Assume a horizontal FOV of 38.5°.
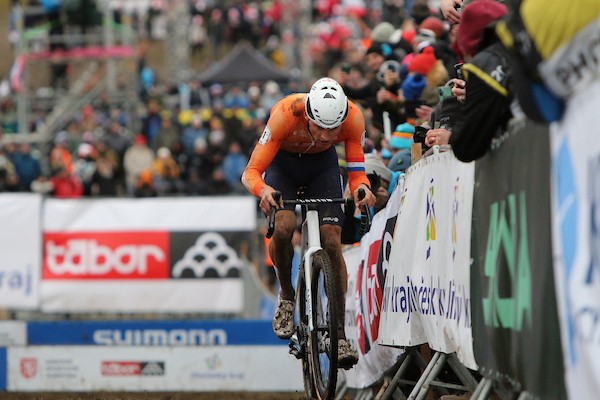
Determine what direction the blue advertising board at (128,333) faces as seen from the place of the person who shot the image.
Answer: facing the viewer

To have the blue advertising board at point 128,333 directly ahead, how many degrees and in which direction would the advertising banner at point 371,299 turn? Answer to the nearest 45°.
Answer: approximately 90° to its right

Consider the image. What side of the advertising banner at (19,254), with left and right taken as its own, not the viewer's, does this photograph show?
front

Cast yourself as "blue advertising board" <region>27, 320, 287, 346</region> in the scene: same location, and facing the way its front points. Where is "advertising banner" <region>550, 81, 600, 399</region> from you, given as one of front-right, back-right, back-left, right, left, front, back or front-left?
front

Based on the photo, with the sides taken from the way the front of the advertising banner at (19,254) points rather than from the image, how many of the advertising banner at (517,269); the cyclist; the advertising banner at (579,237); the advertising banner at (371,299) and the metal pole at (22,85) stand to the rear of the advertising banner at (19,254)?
1

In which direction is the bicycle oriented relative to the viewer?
toward the camera

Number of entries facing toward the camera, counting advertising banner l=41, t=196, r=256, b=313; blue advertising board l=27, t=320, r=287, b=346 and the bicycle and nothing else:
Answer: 3

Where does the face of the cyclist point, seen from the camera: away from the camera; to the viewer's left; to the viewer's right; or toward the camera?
toward the camera

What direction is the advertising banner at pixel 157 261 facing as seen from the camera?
toward the camera

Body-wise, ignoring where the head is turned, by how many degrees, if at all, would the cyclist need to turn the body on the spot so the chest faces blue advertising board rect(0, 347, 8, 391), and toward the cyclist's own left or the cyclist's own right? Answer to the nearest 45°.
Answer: approximately 135° to the cyclist's own right

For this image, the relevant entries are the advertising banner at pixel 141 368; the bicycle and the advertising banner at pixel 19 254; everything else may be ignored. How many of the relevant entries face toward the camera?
3

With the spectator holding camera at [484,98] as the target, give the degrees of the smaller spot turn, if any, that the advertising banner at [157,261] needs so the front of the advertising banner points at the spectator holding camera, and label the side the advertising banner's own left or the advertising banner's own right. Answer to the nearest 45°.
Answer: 0° — it already faces them
